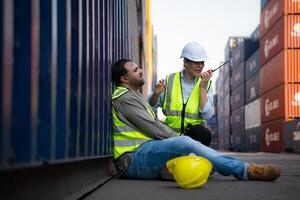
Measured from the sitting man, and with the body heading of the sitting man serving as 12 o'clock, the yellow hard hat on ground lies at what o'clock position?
The yellow hard hat on ground is roughly at 2 o'clock from the sitting man.

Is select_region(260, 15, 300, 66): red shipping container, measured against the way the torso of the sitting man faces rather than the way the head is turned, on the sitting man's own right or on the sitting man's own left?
on the sitting man's own left

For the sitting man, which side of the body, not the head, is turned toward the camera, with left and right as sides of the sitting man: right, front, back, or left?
right

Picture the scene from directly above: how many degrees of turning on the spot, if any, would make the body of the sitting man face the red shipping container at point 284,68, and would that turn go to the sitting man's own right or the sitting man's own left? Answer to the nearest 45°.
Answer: approximately 90° to the sitting man's own left

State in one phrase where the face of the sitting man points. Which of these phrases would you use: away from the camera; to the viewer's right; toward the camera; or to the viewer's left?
to the viewer's right

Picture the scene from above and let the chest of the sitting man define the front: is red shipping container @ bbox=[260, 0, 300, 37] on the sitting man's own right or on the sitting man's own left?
on the sitting man's own left

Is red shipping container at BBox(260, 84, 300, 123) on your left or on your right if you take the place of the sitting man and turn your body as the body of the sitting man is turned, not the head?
on your left

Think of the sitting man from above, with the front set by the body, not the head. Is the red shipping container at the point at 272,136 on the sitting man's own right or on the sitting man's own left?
on the sitting man's own left
